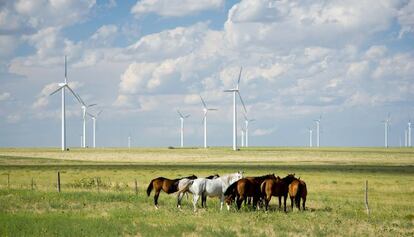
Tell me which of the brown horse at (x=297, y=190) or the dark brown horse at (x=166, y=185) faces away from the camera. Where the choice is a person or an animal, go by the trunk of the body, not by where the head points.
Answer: the brown horse

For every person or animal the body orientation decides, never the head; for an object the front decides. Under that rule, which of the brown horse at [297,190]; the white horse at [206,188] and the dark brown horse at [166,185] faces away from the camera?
the brown horse

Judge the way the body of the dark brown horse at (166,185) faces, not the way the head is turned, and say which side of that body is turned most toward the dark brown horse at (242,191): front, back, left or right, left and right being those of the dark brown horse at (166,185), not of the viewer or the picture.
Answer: front

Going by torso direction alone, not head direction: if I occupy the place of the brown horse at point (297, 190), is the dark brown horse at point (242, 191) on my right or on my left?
on my left

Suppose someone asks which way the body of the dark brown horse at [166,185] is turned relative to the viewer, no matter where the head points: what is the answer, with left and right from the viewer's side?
facing to the right of the viewer

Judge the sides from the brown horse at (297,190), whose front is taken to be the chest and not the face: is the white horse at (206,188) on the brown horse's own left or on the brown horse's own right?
on the brown horse's own left

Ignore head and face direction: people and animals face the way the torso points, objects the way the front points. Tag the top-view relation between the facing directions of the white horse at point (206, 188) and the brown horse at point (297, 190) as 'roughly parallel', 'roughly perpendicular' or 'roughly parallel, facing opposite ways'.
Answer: roughly perpendicular

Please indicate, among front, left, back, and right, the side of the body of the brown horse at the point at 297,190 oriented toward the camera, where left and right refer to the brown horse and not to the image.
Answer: back

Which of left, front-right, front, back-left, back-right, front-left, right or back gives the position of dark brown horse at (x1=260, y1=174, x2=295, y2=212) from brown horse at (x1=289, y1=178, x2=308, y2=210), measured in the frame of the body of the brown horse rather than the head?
left

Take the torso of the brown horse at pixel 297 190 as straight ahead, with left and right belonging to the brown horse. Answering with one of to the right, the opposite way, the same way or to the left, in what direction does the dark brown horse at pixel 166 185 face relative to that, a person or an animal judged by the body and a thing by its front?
to the right
